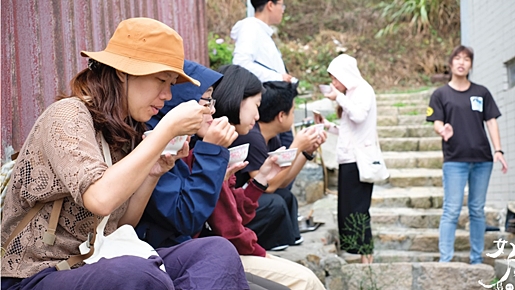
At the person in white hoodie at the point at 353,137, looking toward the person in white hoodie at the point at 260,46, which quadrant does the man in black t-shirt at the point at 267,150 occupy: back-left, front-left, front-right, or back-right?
front-left

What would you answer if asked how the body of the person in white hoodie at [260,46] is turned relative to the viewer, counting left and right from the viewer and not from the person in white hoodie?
facing to the right of the viewer

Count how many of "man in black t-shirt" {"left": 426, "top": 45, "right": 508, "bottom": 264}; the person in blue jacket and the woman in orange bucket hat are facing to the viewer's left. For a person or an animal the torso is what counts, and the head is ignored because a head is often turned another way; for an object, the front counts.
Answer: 0

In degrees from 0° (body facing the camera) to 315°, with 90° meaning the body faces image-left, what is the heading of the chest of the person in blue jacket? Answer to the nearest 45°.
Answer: approximately 270°

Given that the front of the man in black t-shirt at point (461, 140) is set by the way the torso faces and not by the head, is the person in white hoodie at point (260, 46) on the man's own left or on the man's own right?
on the man's own right

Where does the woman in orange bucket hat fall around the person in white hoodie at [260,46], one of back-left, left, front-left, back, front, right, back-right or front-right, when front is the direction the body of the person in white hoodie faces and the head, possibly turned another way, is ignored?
right

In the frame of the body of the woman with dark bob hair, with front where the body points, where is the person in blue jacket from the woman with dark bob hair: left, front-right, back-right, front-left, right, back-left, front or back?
right

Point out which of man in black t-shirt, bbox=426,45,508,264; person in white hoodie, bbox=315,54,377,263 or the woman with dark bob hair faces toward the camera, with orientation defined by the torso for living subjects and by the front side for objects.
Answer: the man in black t-shirt

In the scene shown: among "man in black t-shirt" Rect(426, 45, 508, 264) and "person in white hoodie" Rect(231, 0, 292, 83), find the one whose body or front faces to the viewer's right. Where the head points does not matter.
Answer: the person in white hoodie

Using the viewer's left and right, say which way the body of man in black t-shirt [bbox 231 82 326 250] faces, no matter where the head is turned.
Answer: facing to the right of the viewer

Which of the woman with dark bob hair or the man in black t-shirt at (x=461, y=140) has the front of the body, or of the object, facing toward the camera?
the man in black t-shirt

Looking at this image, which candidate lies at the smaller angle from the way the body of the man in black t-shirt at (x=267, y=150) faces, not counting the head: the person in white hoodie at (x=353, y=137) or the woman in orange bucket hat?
the person in white hoodie

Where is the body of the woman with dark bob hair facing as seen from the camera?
to the viewer's right

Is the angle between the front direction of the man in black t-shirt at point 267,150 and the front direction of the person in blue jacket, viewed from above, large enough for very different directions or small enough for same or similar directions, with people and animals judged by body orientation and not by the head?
same or similar directions

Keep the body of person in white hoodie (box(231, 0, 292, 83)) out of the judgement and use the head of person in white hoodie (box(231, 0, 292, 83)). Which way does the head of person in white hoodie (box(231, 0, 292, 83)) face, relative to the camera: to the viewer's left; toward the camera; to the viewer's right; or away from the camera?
to the viewer's right

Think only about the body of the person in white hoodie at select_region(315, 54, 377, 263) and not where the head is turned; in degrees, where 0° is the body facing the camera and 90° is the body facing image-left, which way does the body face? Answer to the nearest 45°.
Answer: approximately 90°

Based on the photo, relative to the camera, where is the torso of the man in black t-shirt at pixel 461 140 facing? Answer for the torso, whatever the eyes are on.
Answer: toward the camera
